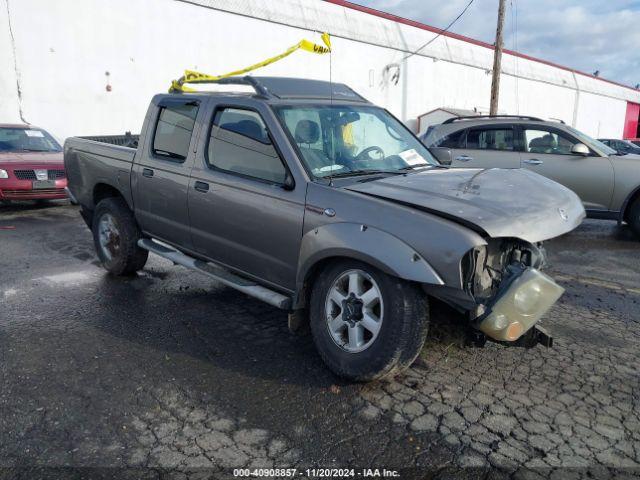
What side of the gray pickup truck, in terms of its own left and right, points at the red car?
back

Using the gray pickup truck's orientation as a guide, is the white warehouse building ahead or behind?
behind

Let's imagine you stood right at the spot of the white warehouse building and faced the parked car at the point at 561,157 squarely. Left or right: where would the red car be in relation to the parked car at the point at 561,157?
right

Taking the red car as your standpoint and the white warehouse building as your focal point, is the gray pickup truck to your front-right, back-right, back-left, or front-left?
back-right

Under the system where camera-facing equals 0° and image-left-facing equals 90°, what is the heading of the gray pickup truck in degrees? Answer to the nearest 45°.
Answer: approximately 315°

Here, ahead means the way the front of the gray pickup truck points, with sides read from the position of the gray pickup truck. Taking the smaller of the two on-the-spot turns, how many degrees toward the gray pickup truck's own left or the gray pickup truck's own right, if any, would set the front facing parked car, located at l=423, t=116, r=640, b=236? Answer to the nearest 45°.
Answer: approximately 90° to the gray pickup truck's own left
